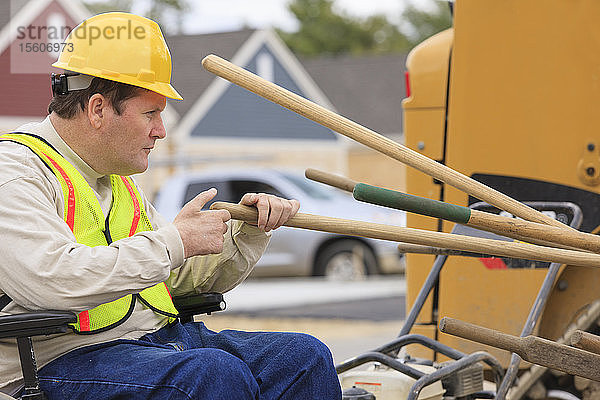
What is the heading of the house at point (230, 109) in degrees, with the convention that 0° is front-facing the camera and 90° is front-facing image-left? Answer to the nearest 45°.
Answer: approximately 0°

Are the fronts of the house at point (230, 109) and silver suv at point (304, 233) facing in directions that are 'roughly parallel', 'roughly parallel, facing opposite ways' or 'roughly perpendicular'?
roughly perpendicular

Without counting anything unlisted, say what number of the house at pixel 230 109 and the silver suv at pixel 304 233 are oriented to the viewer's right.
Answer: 1

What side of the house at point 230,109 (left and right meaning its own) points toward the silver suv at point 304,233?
front

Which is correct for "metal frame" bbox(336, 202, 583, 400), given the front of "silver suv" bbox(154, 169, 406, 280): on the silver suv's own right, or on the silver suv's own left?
on the silver suv's own right

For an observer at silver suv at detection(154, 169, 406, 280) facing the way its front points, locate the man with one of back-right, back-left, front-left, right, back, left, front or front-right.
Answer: right

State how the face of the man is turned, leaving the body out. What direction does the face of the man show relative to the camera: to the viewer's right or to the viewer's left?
to the viewer's right

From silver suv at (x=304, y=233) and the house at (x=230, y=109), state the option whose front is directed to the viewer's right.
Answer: the silver suv

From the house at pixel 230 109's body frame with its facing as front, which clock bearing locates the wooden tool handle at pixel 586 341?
The wooden tool handle is roughly at 12 o'clock from the house.

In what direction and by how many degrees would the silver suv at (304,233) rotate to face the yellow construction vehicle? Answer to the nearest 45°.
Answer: approximately 90° to its right

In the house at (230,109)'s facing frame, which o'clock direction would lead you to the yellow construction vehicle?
The yellow construction vehicle is roughly at 12 o'clock from the house.

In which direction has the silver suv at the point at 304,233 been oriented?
to the viewer's right

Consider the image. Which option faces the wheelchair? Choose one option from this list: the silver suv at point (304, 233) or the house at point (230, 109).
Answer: the house

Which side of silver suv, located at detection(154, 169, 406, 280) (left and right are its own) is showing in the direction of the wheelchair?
right

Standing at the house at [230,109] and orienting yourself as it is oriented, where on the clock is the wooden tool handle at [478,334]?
The wooden tool handle is roughly at 12 o'clock from the house.
